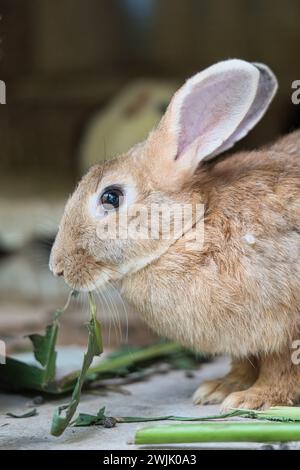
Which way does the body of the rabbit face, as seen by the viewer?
to the viewer's left
